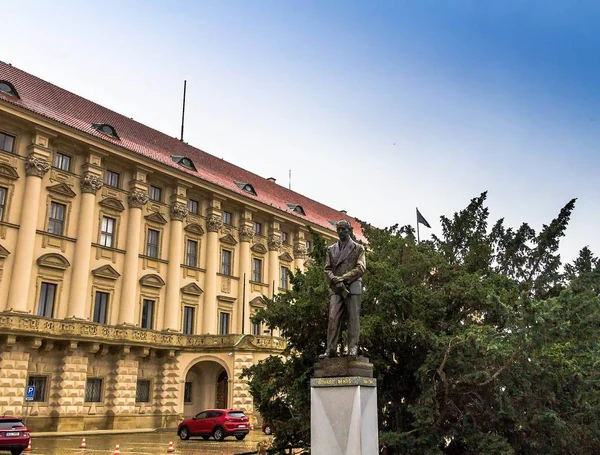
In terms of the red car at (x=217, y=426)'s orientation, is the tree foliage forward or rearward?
rearward

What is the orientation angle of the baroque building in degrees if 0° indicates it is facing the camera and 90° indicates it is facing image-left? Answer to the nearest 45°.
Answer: approximately 315°

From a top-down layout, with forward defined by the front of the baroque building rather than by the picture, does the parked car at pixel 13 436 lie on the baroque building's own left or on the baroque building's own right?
on the baroque building's own right

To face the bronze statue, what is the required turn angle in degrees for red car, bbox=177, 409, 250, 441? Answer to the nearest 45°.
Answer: approximately 135° to its left

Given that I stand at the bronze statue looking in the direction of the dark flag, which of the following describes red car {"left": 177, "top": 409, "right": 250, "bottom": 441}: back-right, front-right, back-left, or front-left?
front-left
